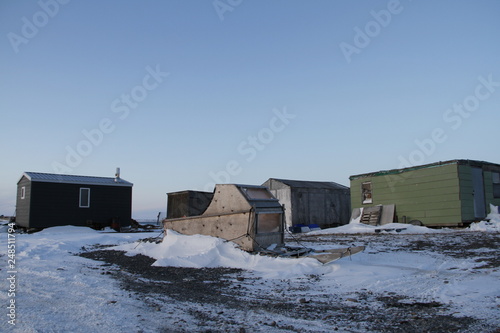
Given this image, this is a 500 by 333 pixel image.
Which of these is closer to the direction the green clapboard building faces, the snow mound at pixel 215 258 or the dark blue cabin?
the snow mound

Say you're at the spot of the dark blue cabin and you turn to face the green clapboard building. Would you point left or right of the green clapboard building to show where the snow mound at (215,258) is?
right

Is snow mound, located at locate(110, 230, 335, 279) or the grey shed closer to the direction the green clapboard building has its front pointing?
the snow mound

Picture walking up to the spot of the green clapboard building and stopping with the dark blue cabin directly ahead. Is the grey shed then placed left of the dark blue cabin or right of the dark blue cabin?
right

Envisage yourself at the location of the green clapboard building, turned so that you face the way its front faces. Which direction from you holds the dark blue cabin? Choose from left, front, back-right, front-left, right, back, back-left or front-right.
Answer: back-right

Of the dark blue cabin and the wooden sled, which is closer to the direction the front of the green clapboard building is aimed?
the wooden sled

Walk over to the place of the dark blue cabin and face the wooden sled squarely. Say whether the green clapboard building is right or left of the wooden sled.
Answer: left

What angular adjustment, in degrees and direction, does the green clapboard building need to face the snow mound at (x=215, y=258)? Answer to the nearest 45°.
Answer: approximately 45° to its right

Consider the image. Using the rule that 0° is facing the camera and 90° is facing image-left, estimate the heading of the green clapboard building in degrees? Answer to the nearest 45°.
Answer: approximately 315°

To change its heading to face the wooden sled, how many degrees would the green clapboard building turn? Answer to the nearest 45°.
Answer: approximately 45° to its right
